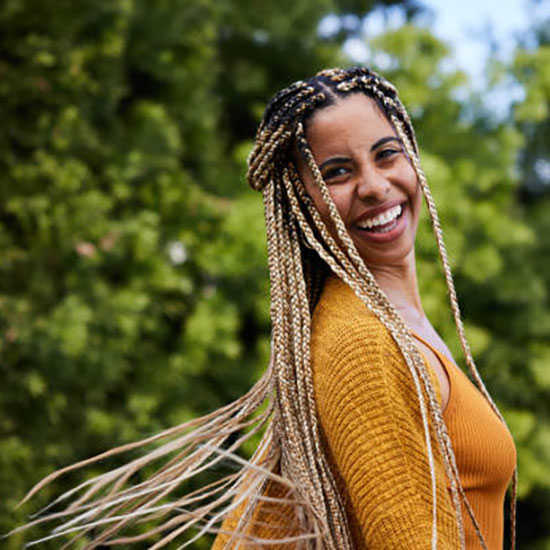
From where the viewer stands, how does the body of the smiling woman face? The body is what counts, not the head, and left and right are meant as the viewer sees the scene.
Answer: facing to the right of the viewer
